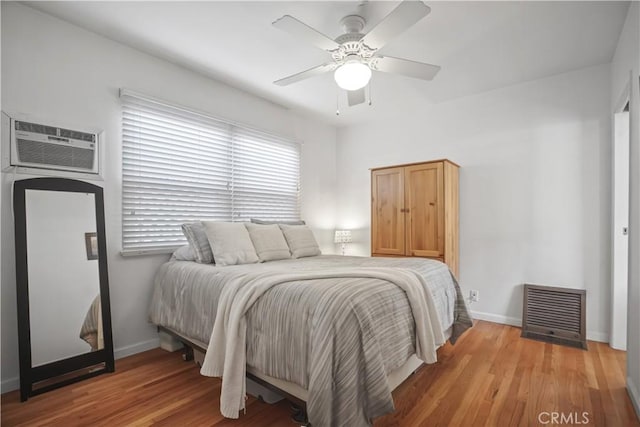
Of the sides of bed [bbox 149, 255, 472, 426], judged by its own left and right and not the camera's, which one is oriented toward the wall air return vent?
left

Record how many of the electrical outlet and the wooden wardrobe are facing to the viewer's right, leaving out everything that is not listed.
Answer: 0

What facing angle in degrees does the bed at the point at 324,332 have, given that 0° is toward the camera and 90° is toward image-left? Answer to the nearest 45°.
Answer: approximately 315°

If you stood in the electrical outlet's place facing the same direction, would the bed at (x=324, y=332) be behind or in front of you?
in front

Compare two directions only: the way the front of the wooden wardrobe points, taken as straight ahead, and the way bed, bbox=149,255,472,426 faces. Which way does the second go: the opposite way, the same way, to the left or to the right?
to the left

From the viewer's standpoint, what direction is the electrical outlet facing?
toward the camera

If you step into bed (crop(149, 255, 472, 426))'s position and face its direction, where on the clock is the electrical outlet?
The electrical outlet is roughly at 9 o'clock from the bed.

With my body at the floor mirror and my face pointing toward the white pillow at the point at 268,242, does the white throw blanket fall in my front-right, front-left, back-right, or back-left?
front-right

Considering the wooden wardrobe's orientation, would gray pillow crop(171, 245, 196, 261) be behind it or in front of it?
in front

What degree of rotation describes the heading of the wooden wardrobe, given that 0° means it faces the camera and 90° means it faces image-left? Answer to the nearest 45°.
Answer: approximately 45°

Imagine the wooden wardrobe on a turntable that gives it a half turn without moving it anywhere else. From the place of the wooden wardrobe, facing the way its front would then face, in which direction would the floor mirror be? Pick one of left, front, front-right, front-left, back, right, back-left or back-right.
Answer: back

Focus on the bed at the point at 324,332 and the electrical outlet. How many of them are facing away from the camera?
0

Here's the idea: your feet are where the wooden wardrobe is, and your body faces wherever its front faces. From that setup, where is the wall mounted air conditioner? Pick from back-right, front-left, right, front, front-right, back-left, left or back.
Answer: front
